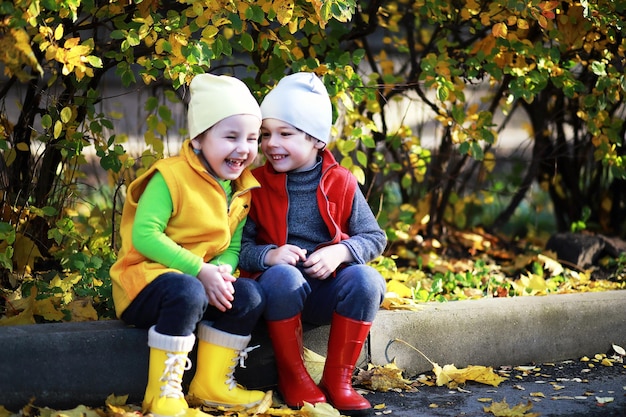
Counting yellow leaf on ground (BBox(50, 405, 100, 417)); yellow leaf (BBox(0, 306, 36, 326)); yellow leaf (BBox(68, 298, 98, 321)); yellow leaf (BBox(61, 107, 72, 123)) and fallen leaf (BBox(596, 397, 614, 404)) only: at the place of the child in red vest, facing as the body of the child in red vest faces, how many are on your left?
1

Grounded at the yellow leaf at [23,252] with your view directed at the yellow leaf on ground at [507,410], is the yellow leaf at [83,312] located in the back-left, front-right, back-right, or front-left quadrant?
front-right

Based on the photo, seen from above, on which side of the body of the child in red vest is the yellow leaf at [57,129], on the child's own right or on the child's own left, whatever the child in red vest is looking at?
on the child's own right

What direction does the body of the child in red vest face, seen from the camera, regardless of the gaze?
toward the camera

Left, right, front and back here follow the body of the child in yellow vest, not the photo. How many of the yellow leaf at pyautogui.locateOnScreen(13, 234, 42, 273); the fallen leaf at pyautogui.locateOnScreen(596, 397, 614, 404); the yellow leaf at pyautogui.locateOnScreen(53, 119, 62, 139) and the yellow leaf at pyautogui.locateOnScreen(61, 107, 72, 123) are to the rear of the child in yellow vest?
3

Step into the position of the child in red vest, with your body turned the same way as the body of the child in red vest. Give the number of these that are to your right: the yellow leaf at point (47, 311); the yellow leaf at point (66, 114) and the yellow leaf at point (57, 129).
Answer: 3

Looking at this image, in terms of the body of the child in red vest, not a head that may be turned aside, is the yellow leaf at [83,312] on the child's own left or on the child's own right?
on the child's own right

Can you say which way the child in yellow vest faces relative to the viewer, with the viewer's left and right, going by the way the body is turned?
facing the viewer and to the right of the viewer

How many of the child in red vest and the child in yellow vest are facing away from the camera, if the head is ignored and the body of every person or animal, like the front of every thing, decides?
0

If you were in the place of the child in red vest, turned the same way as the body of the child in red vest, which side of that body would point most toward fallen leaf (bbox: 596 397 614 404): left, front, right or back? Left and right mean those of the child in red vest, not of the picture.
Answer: left

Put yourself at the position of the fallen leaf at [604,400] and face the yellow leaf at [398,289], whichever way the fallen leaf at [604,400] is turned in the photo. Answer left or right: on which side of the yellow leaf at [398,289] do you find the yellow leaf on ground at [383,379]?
left

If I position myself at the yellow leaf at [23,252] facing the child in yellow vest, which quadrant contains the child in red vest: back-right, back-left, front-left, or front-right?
front-left

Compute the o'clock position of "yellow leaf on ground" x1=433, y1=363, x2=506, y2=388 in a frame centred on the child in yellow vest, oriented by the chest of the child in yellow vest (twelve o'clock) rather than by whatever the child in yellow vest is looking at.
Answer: The yellow leaf on ground is roughly at 10 o'clock from the child in yellow vest.

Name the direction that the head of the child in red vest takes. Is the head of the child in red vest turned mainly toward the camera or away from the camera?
toward the camera

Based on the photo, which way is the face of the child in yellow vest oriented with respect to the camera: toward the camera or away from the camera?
toward the camera
